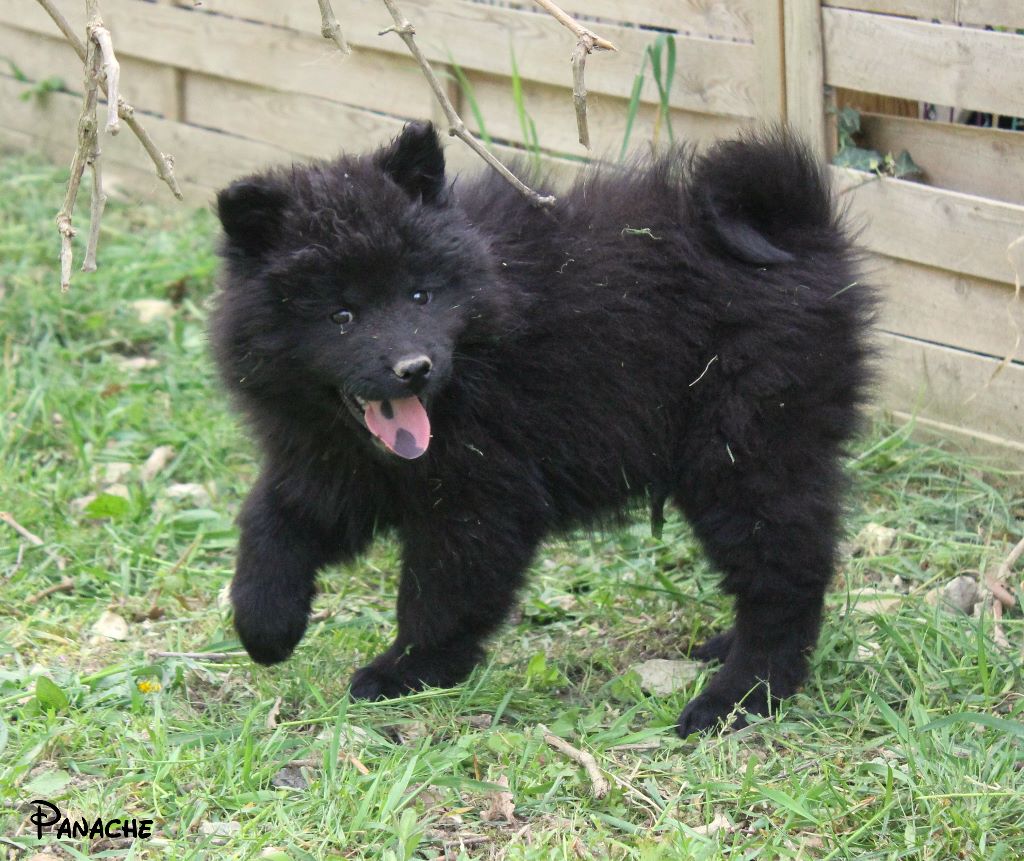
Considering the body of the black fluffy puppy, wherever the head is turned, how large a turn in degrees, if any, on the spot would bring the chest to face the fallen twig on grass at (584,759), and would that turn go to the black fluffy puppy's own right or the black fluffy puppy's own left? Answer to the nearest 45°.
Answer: approximately 90° to the black fluffy puppy's own left

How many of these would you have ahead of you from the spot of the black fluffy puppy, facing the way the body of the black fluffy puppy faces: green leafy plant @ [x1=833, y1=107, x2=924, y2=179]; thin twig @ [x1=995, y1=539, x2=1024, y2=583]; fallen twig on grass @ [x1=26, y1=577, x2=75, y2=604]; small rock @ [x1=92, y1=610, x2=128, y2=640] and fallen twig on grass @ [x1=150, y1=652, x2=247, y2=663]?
3

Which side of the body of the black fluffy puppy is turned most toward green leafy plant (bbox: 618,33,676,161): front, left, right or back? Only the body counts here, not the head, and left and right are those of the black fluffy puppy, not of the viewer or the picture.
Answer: right

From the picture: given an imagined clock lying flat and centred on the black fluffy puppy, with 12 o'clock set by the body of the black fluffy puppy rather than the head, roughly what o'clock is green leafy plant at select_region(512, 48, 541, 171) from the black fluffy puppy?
The green leafy plant is roughly at 3 o'clock from the black fluffy puppy.

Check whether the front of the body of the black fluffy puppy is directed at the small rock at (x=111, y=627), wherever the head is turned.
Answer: yes

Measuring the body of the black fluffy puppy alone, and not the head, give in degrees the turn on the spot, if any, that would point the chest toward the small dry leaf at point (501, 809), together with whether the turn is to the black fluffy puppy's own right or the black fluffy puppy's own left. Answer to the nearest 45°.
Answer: approximately 90° to the black fluffy puppy's own left

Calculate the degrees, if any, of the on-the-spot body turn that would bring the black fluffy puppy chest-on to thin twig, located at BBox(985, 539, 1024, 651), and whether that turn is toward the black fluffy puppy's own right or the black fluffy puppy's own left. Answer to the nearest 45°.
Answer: approximately 180°

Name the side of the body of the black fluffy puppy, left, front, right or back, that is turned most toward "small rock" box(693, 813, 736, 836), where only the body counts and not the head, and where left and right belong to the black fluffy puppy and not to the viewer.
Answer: left

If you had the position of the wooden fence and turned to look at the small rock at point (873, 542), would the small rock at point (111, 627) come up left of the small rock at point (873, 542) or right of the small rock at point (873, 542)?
right

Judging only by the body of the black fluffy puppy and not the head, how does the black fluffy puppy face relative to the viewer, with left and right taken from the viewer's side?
facing to the left of the viewer

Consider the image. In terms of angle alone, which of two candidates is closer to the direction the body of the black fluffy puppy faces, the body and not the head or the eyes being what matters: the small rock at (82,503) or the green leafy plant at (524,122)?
the small rock
